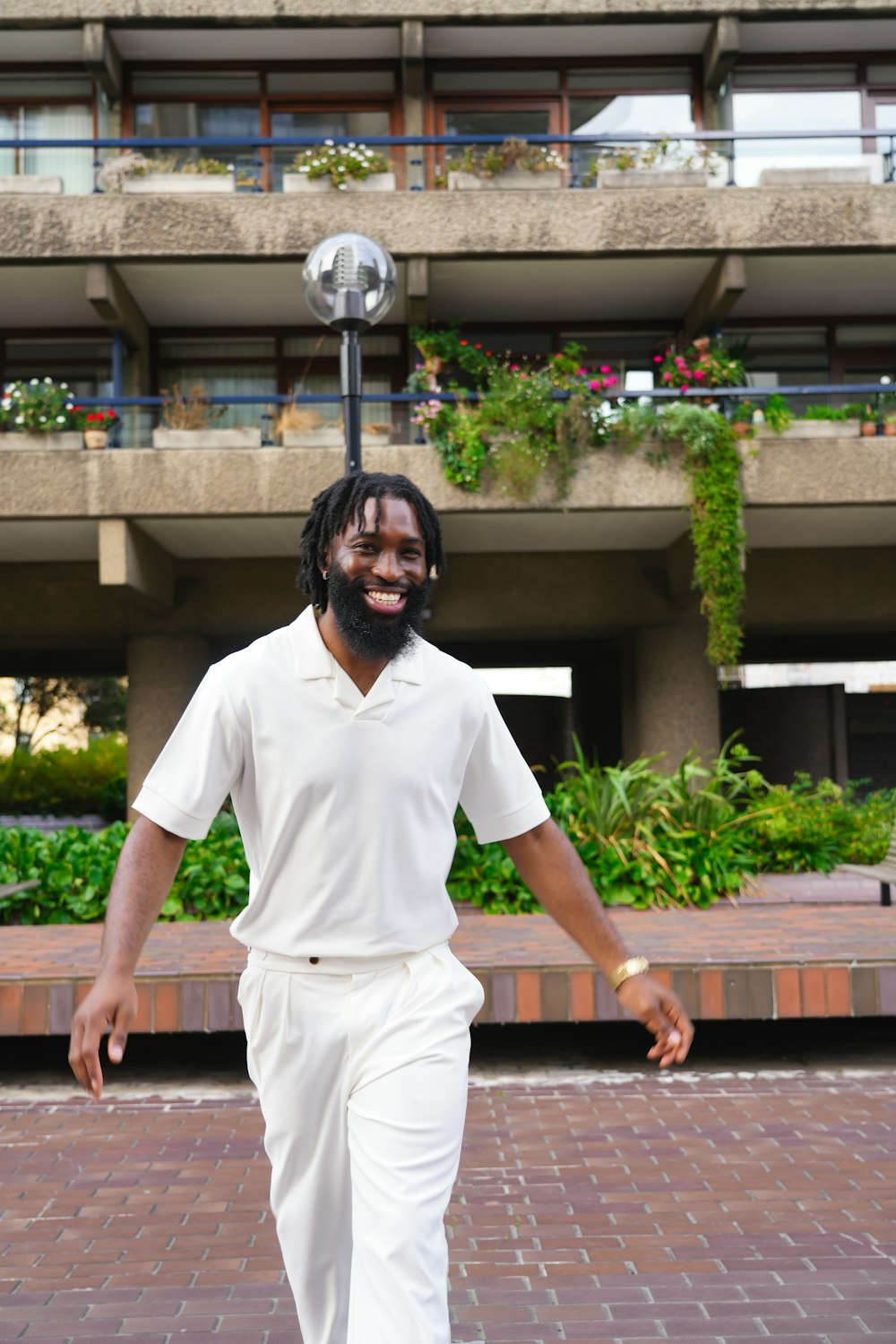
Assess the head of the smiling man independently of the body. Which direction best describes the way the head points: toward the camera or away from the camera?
toward the camera

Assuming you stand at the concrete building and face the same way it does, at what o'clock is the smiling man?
The smiling man is roughly at 12 o'clock from the concrete building.

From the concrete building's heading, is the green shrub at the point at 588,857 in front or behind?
in front

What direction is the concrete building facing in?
toward the camera

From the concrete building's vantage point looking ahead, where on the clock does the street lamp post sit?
The street lamp post is roughly at 12 o'clock from the concrete building.

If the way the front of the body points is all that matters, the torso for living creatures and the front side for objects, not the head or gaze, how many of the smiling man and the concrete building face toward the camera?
2

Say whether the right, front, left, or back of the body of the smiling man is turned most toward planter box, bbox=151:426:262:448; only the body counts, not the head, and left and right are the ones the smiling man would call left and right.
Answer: back

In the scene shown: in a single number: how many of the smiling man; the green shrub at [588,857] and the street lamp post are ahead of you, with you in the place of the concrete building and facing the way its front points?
3

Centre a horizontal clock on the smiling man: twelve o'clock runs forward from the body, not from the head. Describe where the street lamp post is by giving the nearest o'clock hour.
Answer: The street lamp post is roughly at 6 o'clock from the smiling man.

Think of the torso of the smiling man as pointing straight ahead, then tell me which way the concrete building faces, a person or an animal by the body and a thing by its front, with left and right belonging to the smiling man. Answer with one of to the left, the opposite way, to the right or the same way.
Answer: the same way

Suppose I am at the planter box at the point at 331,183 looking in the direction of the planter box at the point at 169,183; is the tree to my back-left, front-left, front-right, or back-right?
front-right

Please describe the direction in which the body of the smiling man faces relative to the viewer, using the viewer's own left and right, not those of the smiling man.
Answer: facing the viewer

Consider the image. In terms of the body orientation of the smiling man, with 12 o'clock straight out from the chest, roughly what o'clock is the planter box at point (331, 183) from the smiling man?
The planter box is roughly at 6 o'clock from the smiling man.

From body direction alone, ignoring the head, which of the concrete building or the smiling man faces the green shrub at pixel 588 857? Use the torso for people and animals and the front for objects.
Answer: the concrete building

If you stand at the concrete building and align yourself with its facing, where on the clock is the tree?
The tree is roughly at 5 o'clock from the concrete building.
